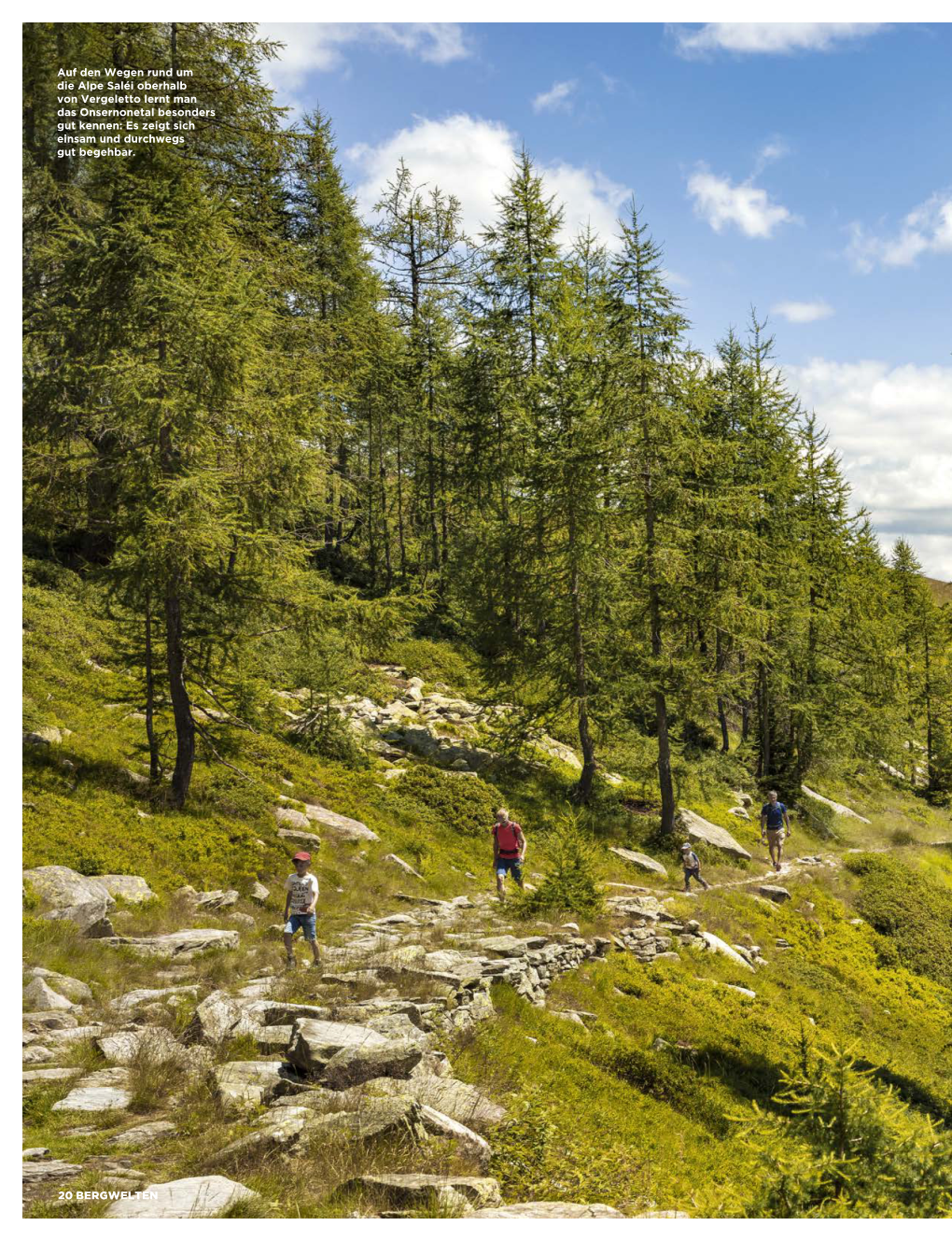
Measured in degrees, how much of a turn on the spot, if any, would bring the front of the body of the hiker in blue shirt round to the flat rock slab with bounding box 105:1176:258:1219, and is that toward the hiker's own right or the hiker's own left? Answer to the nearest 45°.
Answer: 0° — they already face it

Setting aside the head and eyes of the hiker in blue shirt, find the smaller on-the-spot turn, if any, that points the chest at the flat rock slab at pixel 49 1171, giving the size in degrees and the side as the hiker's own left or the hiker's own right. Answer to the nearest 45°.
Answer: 0° — they already face it

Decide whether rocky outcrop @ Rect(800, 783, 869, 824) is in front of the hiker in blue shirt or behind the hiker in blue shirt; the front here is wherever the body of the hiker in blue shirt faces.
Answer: behind

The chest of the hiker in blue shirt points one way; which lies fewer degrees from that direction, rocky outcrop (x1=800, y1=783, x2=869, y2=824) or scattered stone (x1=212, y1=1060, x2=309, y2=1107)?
the scattered stone

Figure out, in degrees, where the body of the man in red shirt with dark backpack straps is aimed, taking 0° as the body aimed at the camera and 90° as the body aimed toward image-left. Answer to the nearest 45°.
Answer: approximately 45°

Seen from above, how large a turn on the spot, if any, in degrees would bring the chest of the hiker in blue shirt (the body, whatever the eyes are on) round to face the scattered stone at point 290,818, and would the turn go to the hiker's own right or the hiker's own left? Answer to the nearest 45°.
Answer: approximately 45° to the hiker's own right

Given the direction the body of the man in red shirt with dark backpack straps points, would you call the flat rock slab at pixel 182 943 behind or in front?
in front

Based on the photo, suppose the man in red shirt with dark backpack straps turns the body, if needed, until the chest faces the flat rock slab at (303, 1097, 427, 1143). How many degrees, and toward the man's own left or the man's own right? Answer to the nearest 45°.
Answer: approximately 45° to the man's own left

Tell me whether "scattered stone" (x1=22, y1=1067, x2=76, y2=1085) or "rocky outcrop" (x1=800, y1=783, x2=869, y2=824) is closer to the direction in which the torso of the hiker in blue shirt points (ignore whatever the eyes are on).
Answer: the scattered stone

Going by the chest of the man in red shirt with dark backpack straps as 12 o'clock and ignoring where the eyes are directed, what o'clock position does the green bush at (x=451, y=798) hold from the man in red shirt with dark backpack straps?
The green bush is roughly at 4 o'clock from the man in red shirt with dark backpack straps.

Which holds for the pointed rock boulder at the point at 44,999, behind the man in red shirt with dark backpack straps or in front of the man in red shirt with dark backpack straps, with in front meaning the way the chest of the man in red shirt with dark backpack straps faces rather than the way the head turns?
in front

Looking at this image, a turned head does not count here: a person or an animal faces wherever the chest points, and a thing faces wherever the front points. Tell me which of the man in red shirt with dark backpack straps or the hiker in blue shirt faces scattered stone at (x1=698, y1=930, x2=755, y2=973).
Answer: the hiker in blue shirt

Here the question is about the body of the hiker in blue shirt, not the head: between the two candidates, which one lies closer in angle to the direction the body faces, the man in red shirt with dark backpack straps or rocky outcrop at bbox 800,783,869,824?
the man in red shirt with dark backpack straps

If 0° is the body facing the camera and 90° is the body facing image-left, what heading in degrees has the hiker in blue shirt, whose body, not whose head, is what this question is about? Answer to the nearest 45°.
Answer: approximately 0°

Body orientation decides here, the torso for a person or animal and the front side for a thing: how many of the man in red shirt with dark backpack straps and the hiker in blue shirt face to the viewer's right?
0

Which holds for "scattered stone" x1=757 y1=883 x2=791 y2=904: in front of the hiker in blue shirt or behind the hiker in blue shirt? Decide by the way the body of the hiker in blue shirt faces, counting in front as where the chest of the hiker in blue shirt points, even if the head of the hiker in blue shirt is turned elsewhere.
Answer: in front
